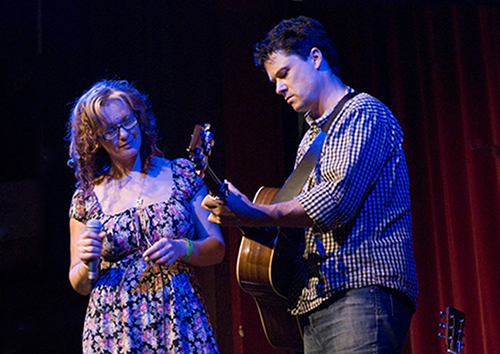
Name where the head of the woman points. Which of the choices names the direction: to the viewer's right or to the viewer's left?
to the viewer's right

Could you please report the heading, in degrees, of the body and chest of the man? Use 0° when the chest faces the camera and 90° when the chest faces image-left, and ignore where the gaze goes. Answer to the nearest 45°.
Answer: approximately 90°

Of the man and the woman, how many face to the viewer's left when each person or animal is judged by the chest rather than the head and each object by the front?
1

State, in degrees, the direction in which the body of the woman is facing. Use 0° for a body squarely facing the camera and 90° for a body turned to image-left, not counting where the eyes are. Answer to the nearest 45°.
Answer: approximately 0°

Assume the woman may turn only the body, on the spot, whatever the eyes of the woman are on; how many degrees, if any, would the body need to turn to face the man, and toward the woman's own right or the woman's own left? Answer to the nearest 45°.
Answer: approximately 45° to the woman's own left

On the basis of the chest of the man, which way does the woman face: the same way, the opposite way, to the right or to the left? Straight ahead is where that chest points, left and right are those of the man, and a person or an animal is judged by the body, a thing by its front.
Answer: to the left

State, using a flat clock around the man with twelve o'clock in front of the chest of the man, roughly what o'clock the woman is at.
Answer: The woman is roughly at 1 o'clock from the man.
